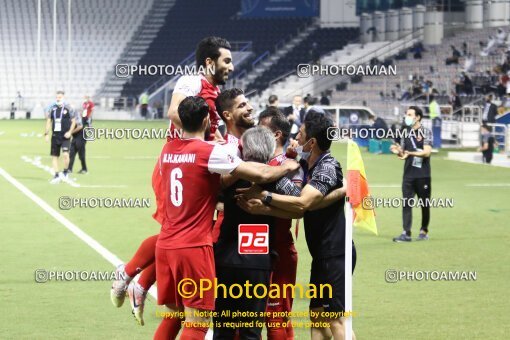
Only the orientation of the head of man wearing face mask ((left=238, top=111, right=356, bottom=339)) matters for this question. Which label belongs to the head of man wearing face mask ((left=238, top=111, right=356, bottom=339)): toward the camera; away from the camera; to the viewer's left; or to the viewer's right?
to the viewer's left

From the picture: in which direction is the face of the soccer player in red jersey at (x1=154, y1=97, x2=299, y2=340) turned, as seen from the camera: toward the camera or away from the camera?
away from the camera

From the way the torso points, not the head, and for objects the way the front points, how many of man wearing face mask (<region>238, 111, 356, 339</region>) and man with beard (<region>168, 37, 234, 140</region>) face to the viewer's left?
1

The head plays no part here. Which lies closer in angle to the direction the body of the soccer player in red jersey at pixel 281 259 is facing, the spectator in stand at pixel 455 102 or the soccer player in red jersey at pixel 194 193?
the soccer player in red jersey

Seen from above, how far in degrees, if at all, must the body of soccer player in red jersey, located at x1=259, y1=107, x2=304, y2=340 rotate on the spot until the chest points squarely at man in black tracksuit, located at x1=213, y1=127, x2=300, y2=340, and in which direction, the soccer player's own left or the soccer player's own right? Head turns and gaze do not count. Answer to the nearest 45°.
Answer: approximately 45° to the soccer player's own left

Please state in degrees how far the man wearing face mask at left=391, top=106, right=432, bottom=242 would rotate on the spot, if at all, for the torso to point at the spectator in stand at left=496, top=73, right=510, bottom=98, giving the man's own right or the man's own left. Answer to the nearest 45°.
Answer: approximately 135° to the man's own right

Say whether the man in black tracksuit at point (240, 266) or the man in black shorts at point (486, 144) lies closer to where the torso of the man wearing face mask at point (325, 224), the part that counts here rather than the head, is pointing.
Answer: the man in black tracksuit

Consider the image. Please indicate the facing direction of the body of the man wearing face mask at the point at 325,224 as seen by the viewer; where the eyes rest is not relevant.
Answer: to the viewer's left

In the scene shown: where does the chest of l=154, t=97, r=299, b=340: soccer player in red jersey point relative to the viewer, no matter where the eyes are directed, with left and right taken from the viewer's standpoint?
facing away from the viewer and to the right of the viewer

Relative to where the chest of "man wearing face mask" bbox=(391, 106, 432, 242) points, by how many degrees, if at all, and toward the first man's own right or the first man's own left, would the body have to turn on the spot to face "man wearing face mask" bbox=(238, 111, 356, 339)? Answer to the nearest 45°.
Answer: approximately 45° to the first man's own left

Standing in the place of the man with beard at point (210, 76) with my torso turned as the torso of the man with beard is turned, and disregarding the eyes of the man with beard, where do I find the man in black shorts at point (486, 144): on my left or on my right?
on my left

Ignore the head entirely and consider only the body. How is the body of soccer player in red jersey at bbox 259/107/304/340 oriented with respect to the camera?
to the viewer's left
